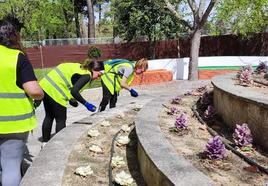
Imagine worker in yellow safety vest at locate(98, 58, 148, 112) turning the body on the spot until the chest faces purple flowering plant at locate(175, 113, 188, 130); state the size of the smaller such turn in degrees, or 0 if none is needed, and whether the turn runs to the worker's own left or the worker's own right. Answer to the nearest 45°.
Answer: approximately 90° to the worker's own right

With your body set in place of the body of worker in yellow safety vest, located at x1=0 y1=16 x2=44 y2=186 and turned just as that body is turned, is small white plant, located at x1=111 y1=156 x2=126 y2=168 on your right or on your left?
on your right

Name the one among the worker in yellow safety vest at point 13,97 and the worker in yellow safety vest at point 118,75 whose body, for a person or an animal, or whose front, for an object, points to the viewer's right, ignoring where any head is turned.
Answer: the worker in yellow safety vest at point 118,75

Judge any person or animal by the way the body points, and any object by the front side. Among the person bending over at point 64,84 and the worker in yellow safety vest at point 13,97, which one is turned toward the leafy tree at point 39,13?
the worker in yellow safety vest

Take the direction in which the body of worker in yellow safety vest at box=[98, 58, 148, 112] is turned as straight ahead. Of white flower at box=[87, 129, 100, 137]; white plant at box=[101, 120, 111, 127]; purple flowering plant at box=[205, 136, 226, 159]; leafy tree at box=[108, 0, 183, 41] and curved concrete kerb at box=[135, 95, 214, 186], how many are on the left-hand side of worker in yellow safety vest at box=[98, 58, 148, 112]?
1

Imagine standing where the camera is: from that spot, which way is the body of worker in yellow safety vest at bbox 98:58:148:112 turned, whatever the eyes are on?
to the viewer's right

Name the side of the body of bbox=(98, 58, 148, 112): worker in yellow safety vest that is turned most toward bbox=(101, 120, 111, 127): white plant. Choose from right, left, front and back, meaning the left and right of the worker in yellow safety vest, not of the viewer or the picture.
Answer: right

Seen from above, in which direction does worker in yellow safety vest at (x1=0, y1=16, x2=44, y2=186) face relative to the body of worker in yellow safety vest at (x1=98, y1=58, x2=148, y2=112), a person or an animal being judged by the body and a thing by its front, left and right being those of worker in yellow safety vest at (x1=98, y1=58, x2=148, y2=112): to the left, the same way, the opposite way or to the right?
to the left

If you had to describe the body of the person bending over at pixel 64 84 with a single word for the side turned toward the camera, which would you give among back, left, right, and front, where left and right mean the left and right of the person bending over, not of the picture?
right

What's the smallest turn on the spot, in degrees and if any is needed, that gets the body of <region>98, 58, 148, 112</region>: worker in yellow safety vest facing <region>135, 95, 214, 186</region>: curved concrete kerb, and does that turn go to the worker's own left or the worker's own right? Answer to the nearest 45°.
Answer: approximately 90° to the worker's own right

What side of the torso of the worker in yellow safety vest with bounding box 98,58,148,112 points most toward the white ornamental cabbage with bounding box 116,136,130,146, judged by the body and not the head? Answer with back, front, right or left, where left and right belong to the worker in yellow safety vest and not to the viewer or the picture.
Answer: right

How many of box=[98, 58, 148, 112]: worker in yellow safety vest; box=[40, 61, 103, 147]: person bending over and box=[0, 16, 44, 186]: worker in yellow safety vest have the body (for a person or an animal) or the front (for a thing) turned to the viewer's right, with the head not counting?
2

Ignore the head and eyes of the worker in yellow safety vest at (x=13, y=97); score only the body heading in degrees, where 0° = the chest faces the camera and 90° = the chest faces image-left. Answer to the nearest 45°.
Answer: approximately 180°

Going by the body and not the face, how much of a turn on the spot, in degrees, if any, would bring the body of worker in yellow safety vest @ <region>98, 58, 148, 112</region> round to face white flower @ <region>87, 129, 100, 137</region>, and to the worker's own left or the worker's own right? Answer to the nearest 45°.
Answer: approximately 90° to the worker's own right

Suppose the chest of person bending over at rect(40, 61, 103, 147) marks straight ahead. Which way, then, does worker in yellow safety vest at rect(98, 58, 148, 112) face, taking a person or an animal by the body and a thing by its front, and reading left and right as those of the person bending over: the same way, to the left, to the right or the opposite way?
the same way
